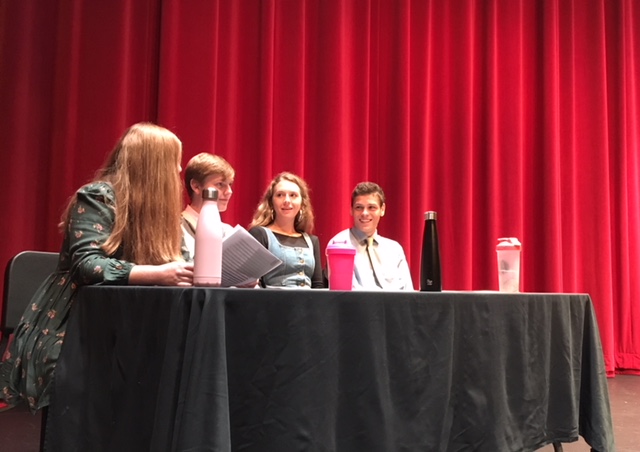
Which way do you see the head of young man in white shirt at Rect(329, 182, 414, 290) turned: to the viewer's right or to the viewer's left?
to the viewer's left

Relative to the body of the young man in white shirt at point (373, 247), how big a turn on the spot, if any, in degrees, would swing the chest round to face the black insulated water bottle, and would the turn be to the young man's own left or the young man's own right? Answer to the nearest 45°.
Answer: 0° — they already face it

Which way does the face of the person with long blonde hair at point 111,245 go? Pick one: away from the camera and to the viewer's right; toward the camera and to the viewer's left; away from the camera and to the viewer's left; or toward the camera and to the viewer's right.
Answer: away from the camera and to the viewer's right

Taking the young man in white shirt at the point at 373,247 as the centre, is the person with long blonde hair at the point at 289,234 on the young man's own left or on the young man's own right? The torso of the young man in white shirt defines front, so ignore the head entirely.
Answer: on the young man's own right

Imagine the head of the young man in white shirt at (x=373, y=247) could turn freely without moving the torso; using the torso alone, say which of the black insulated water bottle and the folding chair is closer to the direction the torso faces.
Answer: the black insulated water bottle

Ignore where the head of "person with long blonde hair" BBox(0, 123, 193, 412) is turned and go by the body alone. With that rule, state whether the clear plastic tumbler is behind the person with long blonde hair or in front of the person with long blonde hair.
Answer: in front

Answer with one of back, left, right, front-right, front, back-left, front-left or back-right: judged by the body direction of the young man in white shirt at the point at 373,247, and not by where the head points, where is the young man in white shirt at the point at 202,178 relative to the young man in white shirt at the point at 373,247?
front-right

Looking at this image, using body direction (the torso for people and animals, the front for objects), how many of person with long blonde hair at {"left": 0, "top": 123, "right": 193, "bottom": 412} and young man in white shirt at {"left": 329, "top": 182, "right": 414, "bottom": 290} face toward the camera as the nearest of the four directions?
1

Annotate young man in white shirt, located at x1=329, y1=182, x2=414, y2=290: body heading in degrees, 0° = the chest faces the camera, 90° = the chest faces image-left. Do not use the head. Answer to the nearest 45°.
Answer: approximately 0°

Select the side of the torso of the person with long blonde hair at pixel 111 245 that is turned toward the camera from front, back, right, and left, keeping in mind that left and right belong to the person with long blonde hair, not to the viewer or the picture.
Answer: right

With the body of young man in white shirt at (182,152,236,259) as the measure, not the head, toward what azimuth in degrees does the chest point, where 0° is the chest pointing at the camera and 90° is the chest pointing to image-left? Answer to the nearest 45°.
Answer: approximately 315°

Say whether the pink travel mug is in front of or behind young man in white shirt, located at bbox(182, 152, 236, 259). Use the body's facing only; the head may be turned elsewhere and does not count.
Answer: in front
